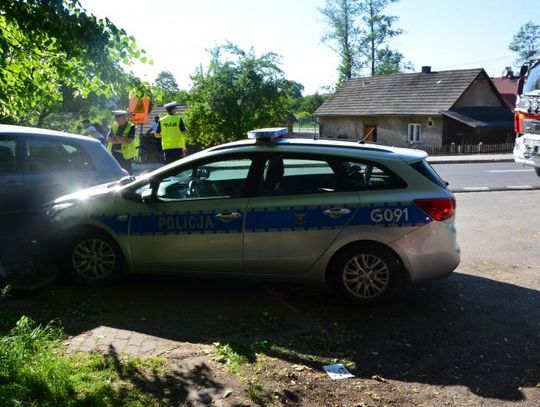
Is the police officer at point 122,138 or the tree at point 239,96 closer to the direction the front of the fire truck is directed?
the police officer

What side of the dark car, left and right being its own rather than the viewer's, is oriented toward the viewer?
left

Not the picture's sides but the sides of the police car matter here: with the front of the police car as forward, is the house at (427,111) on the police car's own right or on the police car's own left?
on the police car's own right

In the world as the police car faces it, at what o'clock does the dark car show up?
The dark car is roughly at 1 o'clock from the police car.

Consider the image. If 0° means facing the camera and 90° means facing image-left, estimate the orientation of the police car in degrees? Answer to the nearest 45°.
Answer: approximately 90°

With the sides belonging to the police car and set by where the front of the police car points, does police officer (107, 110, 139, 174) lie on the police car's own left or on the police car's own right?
on the police car's own right

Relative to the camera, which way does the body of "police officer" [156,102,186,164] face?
away from the camera
